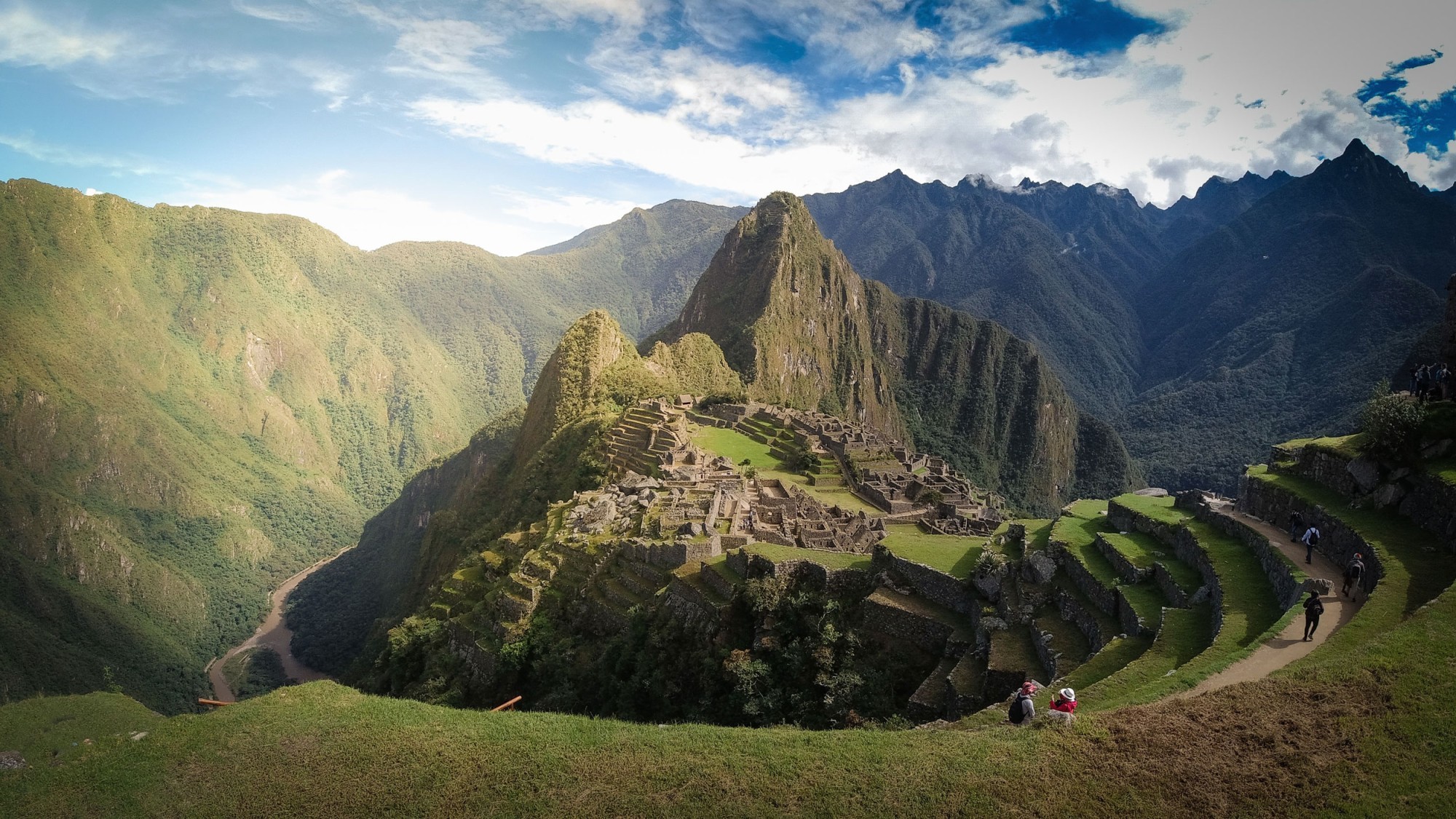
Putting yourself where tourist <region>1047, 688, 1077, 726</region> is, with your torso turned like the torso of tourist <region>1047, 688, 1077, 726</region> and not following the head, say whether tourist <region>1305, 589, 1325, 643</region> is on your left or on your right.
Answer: on your right

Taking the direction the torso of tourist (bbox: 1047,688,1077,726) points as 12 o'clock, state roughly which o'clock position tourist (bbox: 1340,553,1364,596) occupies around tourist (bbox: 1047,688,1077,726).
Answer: tourist (bbox: 1340,553,1364,596) is roughly at 3 o'clock from tourist (bbox: 1047,688,1077,726).

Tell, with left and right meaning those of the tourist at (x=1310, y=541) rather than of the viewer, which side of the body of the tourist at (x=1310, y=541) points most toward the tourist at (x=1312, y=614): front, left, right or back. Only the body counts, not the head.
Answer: back

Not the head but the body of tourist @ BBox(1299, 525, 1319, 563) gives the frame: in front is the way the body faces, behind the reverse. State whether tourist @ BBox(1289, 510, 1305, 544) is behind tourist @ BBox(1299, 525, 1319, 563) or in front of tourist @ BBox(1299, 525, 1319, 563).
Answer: in front

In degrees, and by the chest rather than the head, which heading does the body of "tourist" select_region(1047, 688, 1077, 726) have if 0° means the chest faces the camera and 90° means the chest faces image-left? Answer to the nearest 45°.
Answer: approximately 135°

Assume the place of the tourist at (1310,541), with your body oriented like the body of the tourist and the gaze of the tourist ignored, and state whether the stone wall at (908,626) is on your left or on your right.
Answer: on your left

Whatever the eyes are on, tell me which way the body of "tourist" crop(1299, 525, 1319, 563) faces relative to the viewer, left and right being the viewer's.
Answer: facing away from the viewer

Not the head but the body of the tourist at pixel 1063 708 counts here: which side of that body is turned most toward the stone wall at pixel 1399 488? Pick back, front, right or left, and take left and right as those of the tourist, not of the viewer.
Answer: right

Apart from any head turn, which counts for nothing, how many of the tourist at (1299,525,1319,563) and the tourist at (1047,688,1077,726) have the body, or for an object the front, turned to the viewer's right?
0
